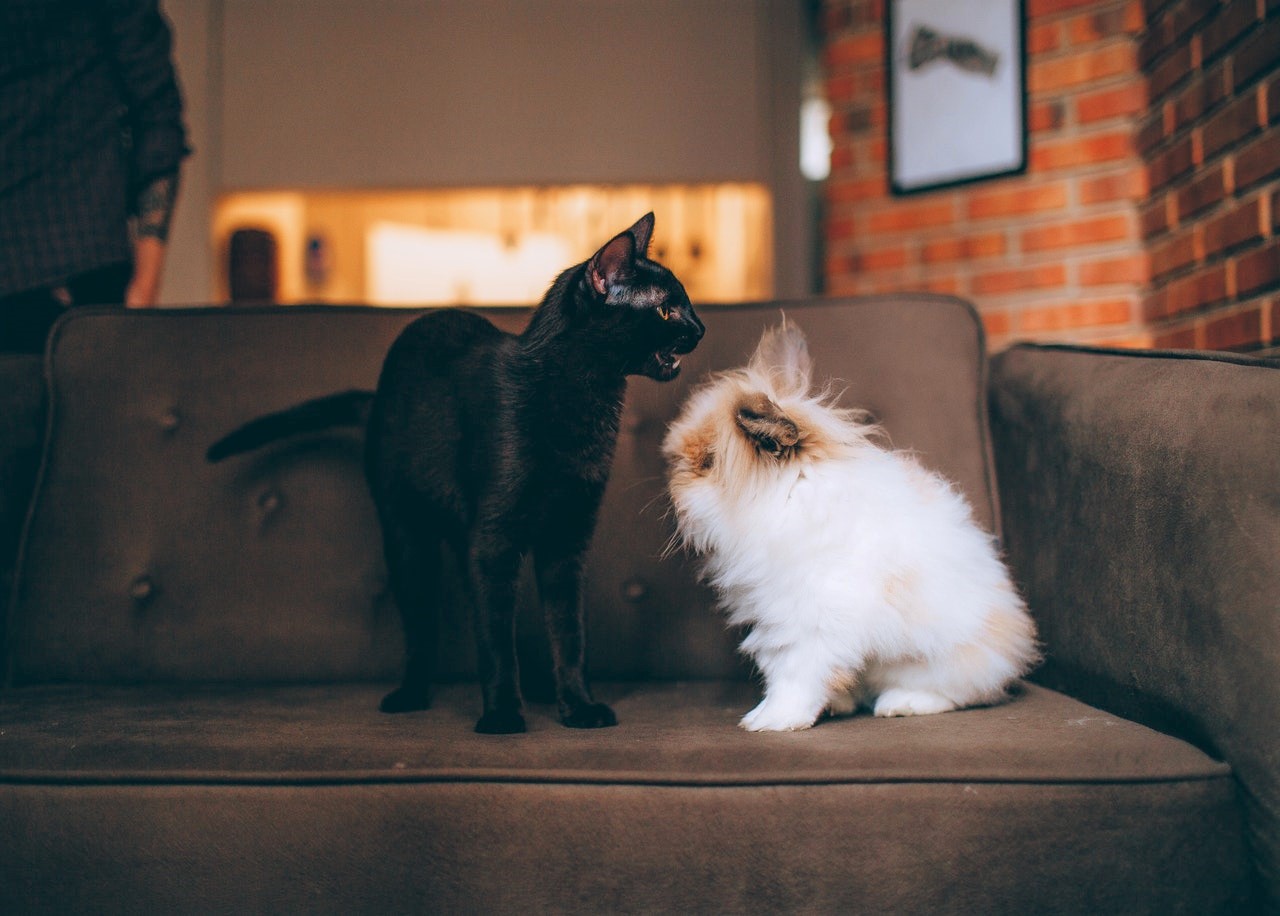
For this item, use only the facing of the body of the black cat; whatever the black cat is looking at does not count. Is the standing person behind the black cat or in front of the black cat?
behind

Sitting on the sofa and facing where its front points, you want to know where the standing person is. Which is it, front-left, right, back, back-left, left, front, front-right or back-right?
back-right

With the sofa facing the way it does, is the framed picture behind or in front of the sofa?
behind

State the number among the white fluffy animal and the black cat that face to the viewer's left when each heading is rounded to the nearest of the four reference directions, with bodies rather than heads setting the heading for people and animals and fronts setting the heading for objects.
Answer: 1

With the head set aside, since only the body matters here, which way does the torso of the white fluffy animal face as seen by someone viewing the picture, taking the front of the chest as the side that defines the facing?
to the viewer's left

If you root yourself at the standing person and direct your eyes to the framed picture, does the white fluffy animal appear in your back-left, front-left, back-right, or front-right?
front-right

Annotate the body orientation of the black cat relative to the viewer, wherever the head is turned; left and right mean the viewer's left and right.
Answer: facing the viewer and to the right of the viewer

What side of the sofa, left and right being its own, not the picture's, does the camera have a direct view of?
front
